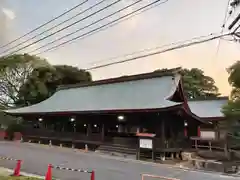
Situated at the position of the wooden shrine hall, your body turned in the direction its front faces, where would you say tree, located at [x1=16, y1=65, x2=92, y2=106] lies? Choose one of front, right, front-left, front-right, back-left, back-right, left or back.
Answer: right

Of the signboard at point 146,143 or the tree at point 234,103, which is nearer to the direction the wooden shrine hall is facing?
the signboard

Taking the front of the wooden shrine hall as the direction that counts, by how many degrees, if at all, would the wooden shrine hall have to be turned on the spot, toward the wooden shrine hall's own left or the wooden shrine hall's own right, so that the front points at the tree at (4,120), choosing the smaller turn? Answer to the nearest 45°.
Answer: approximately 90° to the wooden shrine hall's own right

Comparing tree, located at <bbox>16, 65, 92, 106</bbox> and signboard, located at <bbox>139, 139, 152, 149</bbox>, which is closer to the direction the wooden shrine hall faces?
the signboard

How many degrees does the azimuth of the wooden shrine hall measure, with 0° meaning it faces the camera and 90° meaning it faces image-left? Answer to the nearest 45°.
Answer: approximately 45°

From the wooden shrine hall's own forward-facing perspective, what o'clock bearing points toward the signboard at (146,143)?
The signboard is roughly at 10 o'clock from the wooden shrine hall.

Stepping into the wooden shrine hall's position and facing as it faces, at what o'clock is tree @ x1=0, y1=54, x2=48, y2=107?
The tree is roughly at 3 o'clock from the wooden shrine hall.
